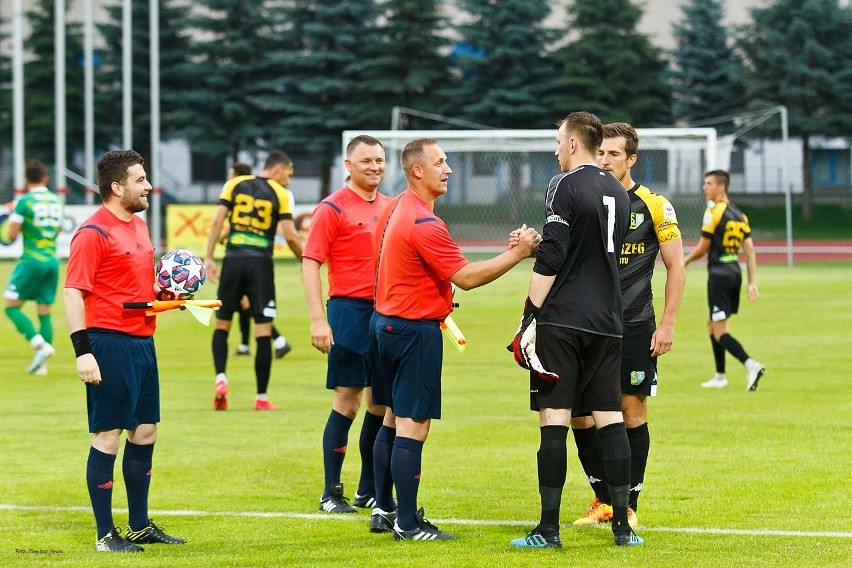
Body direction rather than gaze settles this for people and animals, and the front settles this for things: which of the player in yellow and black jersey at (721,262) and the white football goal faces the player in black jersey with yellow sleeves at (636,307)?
the white football goal

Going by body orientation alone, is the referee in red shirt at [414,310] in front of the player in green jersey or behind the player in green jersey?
behind

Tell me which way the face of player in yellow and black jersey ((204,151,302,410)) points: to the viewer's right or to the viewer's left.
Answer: to the viewer's right

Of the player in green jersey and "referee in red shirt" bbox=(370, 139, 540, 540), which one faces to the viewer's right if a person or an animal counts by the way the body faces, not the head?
the referee in red shirt

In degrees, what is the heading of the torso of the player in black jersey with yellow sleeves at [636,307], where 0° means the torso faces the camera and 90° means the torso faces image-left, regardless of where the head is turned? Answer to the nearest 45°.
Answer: approximately 45°

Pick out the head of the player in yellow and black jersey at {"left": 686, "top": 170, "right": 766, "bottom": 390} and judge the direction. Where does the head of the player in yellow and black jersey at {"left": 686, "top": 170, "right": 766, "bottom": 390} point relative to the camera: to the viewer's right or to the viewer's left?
to the viewer's left

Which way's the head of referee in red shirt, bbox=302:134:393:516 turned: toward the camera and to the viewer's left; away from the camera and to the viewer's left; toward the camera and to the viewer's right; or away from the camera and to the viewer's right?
toward the camera and to the viewer's right

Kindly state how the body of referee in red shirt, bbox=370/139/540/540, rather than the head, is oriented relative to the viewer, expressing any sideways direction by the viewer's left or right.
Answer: facing to the right of the viewer

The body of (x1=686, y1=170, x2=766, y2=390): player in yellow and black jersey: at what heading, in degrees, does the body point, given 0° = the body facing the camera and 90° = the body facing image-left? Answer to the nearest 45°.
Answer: approximately 135°

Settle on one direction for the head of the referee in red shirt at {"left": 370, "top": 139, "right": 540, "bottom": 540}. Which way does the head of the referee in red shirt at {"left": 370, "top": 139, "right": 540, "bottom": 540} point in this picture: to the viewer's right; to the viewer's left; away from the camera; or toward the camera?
to the viewer's right

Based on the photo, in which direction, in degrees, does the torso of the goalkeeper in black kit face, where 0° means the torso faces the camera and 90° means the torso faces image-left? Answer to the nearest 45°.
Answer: approximately 135°
